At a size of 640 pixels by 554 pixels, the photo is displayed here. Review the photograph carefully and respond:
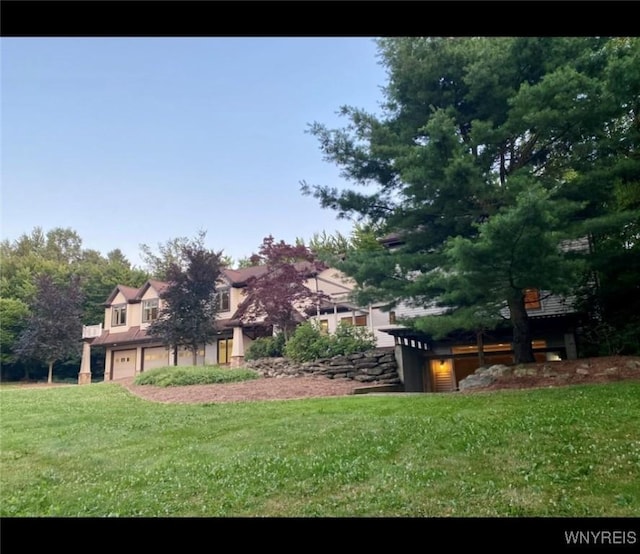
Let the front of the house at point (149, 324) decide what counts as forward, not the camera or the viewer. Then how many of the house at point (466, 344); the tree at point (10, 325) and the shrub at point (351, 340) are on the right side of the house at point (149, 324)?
1

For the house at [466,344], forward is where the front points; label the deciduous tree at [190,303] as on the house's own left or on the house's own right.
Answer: on the house's own right

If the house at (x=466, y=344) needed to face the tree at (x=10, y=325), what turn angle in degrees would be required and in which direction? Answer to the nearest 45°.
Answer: approximately 45° to its right

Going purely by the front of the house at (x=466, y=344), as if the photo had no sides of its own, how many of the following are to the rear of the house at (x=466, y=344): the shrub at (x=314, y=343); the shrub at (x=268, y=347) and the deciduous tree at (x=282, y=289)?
0

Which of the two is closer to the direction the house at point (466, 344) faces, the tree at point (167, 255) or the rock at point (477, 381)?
the rock

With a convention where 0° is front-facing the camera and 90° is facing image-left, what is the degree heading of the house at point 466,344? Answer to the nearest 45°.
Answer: approximately 0°

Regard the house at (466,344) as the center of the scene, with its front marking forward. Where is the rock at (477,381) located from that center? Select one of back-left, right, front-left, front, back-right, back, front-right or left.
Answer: front

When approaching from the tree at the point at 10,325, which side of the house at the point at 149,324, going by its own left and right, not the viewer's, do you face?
right

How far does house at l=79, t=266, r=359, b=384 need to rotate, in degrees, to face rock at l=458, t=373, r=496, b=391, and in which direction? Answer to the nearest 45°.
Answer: approximately 45° to its left

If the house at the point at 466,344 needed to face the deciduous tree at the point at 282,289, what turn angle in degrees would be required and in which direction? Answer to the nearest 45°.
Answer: approximately 45° to its right

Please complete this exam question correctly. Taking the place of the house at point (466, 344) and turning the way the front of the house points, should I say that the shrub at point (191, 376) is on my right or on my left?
on my right
